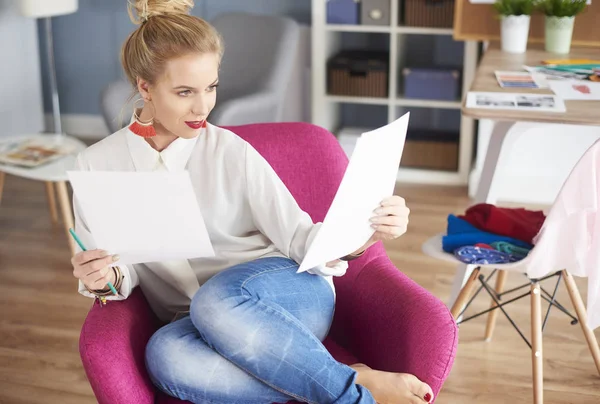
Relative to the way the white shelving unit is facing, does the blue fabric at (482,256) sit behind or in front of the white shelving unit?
in front

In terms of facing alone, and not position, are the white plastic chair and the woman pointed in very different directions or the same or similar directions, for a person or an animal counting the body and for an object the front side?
very different directions

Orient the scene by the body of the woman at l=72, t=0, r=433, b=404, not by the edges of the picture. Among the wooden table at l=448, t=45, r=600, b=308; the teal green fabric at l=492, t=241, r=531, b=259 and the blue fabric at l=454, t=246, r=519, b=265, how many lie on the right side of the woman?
0

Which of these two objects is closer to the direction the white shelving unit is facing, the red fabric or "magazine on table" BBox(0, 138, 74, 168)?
the red fabric

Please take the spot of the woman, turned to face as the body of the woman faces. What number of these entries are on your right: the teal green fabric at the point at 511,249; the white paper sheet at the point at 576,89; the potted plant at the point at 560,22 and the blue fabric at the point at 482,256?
0

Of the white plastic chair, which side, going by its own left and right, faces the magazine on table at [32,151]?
front

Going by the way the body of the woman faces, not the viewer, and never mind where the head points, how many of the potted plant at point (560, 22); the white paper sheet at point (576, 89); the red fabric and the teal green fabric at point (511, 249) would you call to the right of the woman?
0

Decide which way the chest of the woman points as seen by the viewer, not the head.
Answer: toward the camera

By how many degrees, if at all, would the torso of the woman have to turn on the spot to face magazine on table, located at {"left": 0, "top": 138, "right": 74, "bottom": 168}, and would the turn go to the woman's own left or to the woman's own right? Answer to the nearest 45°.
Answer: approximately 135° to the woman's own right

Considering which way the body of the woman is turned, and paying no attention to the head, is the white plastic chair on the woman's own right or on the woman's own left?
on the woman's own left

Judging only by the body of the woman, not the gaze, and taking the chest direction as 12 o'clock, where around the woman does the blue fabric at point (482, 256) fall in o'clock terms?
The blue fabric is roughly at 8 o'clock from the woman.

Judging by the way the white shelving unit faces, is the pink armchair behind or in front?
in front

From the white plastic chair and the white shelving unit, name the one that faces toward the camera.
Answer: the white shelving unit

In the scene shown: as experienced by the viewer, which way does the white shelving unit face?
facing the viewer

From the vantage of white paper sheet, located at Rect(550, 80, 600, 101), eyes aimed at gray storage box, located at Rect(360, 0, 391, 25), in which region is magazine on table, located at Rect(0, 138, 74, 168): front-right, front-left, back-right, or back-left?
front-left
